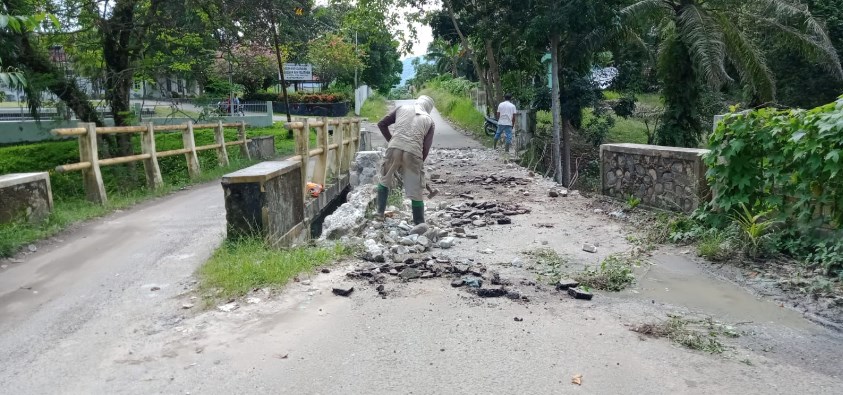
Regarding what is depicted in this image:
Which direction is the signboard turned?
toward the camera

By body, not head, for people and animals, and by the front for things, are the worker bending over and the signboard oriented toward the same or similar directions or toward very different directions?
very different directions

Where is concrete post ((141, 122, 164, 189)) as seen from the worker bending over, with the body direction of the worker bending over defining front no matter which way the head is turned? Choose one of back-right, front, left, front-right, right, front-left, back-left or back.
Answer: front-left

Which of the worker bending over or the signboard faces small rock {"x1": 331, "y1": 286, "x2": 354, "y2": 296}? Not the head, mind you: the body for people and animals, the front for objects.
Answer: the signboard

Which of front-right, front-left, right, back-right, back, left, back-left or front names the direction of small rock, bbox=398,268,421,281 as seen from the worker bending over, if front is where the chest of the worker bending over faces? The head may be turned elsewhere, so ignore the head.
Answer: back

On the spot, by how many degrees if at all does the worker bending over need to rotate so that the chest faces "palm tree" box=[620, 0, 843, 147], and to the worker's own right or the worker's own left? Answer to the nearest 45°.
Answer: approximately 45° to the worker's own right

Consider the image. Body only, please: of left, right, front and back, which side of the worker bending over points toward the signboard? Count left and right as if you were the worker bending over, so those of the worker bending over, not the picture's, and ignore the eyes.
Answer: front

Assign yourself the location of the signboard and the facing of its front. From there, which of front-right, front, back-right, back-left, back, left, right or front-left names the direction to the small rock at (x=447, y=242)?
front

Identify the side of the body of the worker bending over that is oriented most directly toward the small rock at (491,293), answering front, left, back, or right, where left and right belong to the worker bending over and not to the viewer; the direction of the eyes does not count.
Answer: back

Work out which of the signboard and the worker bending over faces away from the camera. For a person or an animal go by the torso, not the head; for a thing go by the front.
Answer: the worker bending over

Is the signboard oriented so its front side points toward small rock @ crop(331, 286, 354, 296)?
yes

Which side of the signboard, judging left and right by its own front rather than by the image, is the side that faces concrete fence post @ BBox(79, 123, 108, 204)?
front

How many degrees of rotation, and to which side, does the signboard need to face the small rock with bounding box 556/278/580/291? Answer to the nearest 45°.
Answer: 0° — it already faces it

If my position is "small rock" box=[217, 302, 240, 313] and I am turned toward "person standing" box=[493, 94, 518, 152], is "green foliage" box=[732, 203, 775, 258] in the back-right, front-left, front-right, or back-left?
front-right

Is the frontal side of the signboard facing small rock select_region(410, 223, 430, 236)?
yes

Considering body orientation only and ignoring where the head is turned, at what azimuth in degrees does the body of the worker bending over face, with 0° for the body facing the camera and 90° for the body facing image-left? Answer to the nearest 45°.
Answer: approximately 180°

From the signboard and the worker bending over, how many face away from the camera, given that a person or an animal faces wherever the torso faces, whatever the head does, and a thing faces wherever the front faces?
1

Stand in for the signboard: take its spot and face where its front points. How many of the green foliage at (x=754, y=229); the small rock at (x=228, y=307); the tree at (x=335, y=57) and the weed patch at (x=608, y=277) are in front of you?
3
